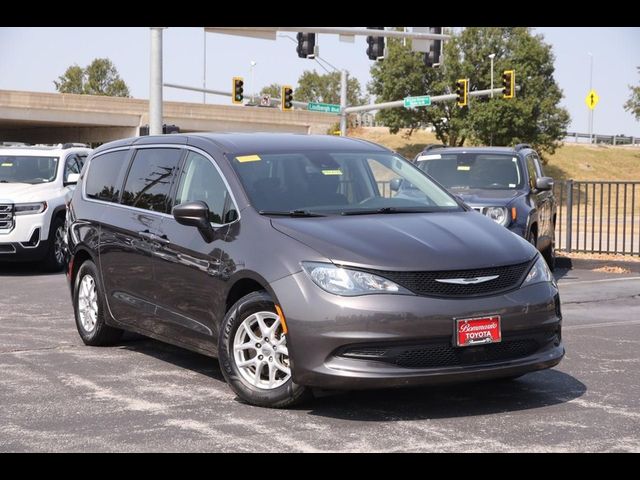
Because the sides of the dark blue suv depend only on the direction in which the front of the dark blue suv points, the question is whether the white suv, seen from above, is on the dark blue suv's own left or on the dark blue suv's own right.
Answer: on the dark blue suv's own right

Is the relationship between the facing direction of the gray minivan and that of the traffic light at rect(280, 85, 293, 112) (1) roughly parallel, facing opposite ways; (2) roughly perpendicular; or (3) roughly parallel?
roughly parallel

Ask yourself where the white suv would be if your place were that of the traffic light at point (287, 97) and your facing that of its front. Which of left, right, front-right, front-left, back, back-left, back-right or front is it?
front-right

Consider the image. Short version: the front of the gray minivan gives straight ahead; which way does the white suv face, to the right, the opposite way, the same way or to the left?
to the right

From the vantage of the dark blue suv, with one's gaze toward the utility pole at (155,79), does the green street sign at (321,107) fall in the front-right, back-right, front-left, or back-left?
front-right

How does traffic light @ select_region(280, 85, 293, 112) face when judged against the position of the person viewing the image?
facing the viewer and to the right of the viewer

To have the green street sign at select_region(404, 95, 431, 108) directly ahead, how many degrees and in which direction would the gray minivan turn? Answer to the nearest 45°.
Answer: approximately 135° to its left

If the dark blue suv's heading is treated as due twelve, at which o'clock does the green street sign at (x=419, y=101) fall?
The green street sign is roughly at 6 o'clock from the dark blue suv.

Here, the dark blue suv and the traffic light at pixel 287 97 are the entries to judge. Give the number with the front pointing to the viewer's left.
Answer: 0

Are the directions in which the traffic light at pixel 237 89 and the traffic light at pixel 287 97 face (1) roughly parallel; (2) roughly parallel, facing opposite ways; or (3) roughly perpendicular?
roughly parallel

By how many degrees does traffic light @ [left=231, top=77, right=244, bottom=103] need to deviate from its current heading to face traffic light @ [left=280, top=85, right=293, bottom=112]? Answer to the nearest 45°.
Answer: approximately 90° to its left

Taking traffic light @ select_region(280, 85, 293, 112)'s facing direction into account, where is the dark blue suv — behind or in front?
in front

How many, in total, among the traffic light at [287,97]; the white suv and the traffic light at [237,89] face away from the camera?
0

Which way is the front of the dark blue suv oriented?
toward the camera

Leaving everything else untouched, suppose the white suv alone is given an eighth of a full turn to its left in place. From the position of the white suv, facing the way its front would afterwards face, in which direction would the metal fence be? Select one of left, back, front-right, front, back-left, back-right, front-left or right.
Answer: left

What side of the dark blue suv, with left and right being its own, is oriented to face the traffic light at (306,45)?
back

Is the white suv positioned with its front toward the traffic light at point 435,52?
no

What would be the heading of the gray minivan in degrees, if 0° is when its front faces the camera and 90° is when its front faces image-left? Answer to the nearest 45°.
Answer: approximately 315°

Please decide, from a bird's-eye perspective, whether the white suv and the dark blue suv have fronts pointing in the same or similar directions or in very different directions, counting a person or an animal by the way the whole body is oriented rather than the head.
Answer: same or similar directions

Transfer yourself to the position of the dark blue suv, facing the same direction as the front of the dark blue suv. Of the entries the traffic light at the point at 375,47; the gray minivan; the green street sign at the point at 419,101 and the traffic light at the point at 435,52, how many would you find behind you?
3

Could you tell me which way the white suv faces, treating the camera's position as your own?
facing the viewer and to the left of the viewer
